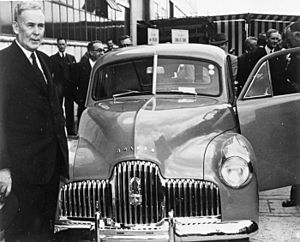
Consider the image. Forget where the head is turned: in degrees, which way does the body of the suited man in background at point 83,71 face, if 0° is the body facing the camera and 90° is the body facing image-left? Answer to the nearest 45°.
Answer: approximately 315°

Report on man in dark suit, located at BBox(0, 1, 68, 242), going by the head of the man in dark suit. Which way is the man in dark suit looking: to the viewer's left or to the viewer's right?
to the viewer's right

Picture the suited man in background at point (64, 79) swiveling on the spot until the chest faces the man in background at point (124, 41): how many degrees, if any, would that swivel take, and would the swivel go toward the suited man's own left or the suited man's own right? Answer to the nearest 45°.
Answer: approximately 135° to the suited man's own left

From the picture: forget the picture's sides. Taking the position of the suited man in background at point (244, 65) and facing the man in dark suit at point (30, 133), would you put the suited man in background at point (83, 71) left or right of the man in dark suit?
right

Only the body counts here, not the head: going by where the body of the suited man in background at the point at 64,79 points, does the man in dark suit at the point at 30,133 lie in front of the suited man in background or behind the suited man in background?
in front
